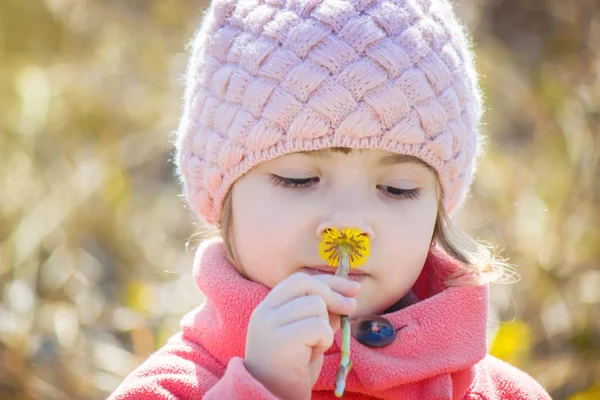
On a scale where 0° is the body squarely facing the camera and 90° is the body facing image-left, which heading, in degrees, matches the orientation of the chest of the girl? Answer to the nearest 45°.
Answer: approximately 0°
